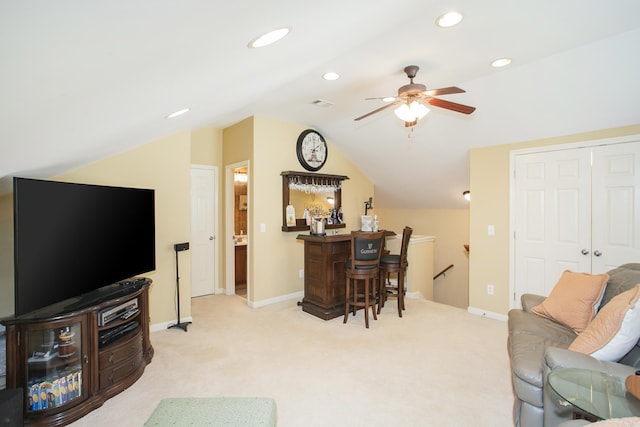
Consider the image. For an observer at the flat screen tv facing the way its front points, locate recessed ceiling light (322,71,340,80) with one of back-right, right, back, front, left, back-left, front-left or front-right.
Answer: front-left

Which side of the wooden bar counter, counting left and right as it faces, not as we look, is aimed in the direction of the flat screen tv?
right

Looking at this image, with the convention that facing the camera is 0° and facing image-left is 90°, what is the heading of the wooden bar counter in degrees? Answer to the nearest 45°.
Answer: approximately 315°

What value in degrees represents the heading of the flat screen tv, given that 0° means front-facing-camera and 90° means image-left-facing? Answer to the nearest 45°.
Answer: approximately 315°

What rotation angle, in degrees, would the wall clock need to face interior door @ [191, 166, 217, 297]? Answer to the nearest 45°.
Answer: approximately 135° to its right

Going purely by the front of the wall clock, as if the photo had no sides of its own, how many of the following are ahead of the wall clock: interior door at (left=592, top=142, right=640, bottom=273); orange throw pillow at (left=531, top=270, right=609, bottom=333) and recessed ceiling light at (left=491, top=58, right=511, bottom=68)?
3

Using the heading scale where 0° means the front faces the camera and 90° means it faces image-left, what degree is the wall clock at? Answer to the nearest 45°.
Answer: approximately 315°

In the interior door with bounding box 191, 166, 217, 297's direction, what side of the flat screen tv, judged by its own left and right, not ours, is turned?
left

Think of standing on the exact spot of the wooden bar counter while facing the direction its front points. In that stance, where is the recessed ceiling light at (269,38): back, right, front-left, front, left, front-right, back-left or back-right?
front-right
